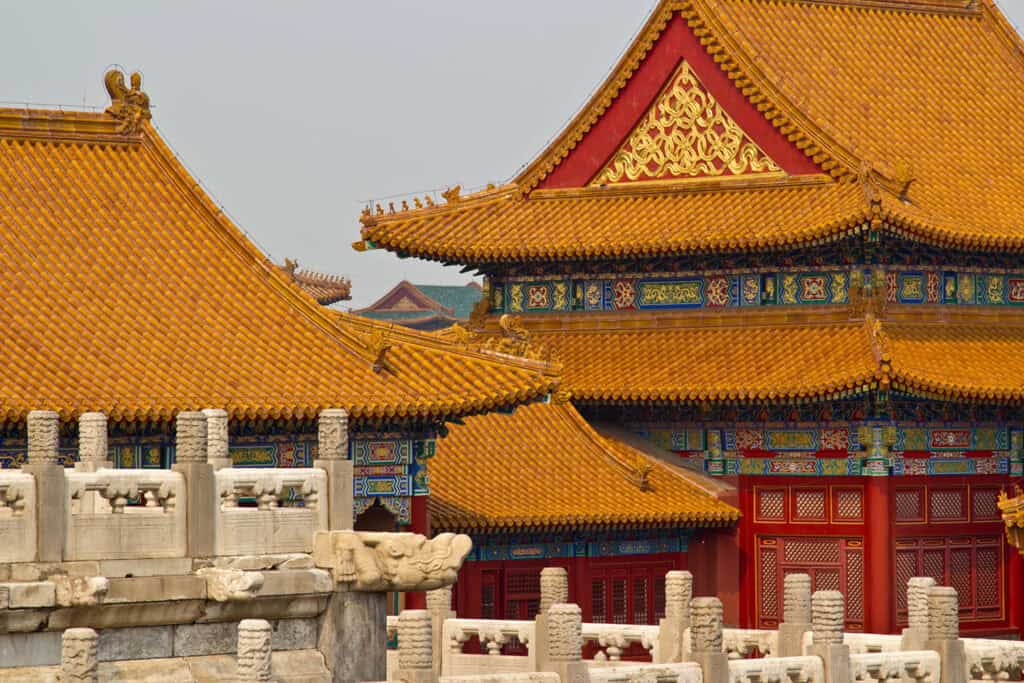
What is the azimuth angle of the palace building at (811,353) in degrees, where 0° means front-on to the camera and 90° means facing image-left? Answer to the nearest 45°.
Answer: approximately 315°

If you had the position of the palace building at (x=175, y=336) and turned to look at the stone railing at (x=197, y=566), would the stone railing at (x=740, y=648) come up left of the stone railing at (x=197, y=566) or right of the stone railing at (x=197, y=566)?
left

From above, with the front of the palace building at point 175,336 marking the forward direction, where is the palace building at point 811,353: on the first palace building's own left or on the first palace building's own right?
on the first palace building's own left

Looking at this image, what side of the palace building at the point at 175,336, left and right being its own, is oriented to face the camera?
front

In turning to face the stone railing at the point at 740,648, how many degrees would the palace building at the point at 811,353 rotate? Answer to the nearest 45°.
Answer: approximately 45° to its right

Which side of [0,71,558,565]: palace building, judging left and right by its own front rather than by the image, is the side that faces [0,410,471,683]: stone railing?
front

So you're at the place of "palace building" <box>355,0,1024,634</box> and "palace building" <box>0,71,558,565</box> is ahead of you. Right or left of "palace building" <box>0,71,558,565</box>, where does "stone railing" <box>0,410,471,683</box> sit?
left

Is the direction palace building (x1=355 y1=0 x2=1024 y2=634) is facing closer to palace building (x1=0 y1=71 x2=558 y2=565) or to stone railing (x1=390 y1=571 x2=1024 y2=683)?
the stone railing

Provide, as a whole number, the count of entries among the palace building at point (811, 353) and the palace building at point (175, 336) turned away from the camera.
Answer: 0

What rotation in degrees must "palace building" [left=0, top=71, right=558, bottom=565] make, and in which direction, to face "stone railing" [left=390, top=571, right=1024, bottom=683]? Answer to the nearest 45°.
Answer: approximately 45° to its left

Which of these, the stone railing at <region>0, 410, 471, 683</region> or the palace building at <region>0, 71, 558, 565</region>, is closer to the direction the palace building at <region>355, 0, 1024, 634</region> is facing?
the stone railing
